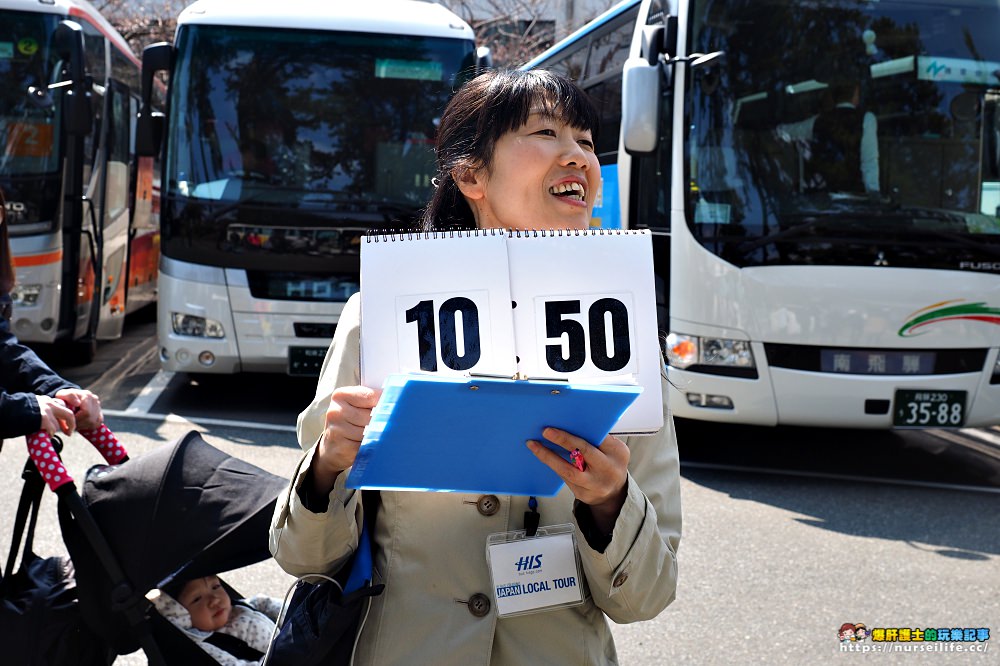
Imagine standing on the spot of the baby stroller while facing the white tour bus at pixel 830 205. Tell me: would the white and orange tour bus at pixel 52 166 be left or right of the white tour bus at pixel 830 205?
left

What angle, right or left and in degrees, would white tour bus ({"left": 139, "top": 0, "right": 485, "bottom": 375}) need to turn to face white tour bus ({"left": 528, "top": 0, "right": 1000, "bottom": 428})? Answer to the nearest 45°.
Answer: approximately 45° to its left

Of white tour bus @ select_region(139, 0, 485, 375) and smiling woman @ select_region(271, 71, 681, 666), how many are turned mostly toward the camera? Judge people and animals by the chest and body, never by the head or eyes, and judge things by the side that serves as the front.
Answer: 2

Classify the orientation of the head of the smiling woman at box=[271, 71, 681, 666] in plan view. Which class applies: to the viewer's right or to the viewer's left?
to the viewer's right

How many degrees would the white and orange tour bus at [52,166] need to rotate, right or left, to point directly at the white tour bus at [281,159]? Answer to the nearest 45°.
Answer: approximately 90° to its left

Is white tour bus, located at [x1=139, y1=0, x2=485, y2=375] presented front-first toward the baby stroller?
yes

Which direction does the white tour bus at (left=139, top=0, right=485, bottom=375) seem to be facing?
toward the camera

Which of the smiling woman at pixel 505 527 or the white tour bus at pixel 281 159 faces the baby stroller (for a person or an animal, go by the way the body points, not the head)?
the white tour bus

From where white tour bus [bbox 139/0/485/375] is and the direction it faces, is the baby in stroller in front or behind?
in front

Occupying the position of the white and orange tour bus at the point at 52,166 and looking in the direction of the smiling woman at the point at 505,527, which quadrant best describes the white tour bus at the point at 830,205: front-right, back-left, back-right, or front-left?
front-left

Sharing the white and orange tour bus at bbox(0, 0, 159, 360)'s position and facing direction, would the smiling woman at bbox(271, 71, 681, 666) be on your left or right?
on your left

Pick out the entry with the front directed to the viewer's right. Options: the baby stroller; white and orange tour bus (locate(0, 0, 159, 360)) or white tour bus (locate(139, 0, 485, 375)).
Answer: the baby stroller

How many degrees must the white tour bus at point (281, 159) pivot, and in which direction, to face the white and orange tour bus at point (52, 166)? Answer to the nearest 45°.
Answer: approximately 135° to its right

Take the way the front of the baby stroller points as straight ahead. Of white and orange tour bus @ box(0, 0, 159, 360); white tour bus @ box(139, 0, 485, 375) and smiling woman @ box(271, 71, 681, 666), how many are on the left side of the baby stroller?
2

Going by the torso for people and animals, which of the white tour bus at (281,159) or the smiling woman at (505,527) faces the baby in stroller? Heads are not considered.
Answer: the white tour bus
